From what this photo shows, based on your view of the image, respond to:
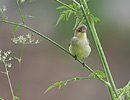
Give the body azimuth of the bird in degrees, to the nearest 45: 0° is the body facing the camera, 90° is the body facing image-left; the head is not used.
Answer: approximately 0°
